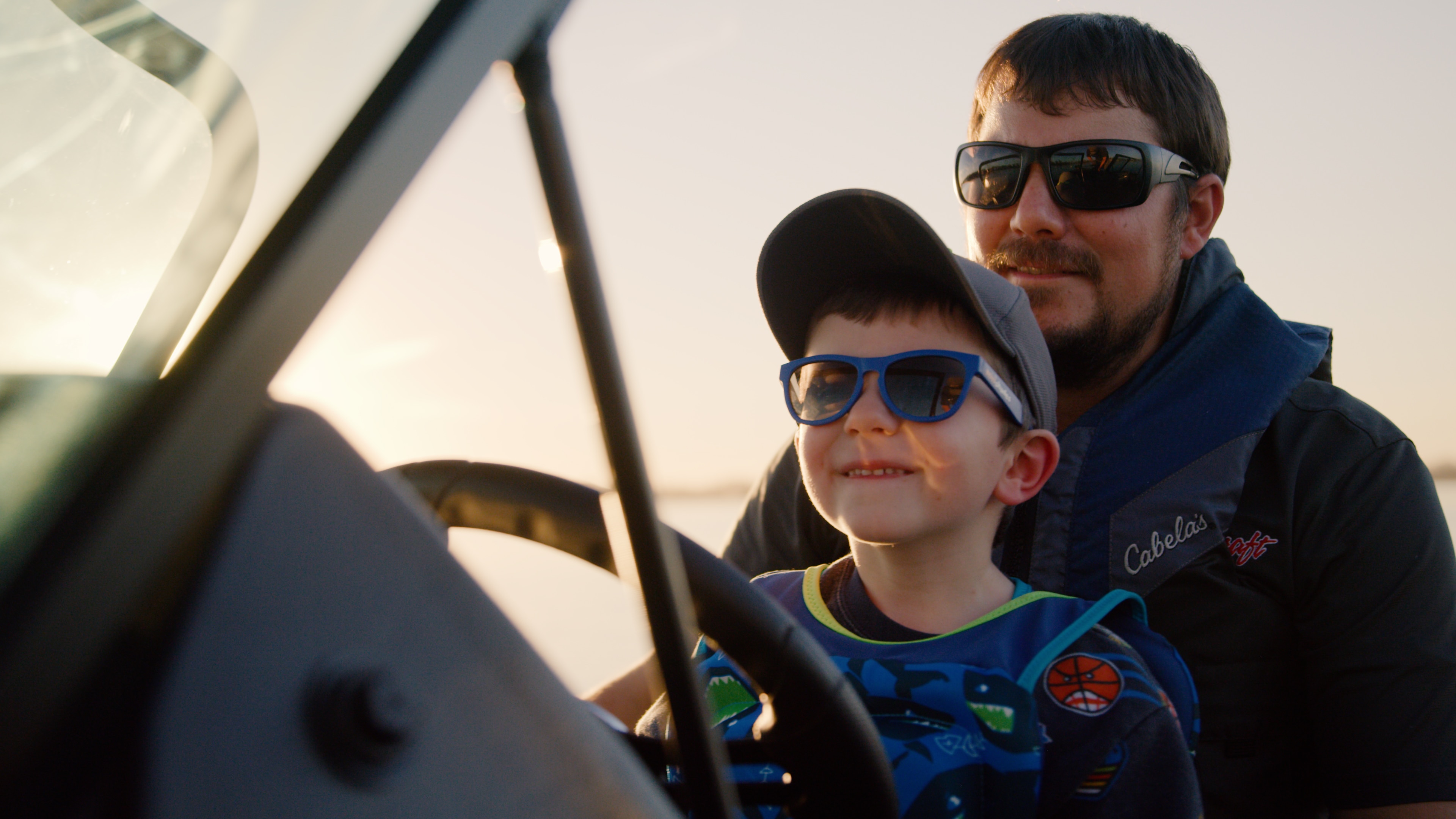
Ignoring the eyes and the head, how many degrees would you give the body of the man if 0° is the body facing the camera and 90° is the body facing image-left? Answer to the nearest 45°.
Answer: approximately 45°

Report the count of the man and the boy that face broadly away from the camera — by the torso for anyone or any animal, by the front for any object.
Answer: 0

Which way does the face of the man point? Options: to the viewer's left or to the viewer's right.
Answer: to the viewer's left

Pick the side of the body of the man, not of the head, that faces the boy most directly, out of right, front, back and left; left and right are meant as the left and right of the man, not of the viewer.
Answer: front

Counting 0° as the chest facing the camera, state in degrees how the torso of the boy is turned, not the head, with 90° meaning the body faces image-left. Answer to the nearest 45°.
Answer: approximately 45°

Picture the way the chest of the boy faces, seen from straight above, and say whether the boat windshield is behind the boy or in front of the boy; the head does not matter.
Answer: in front

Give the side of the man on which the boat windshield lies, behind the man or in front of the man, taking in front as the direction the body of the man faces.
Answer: in front
